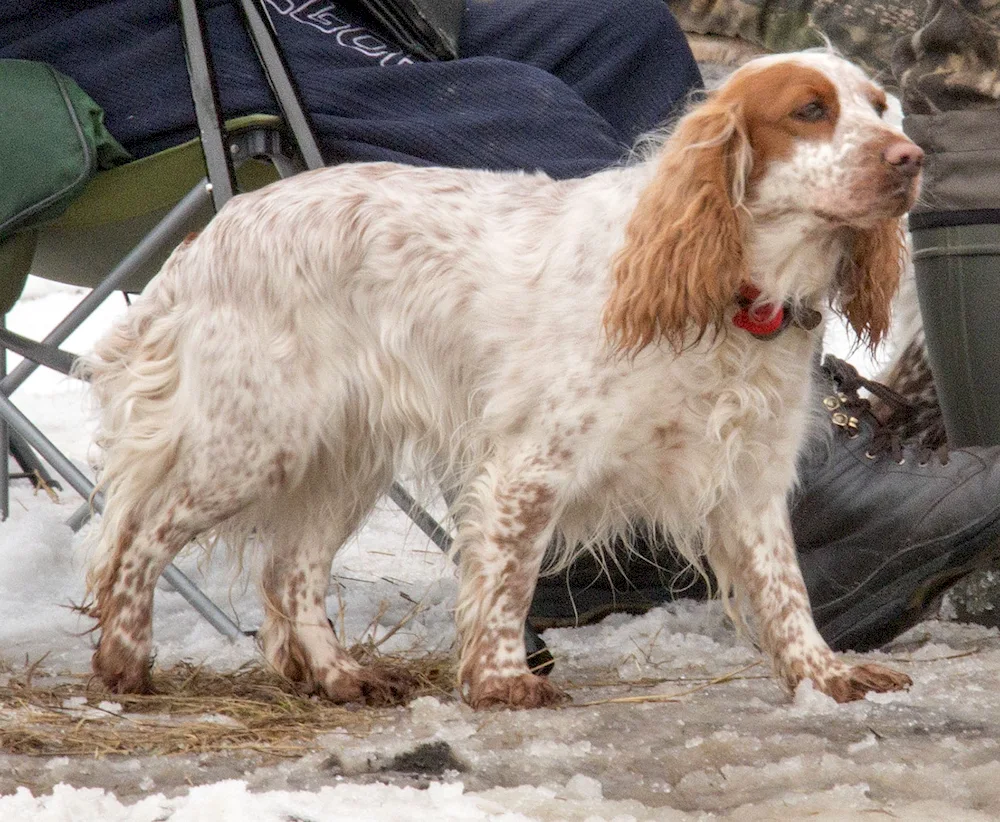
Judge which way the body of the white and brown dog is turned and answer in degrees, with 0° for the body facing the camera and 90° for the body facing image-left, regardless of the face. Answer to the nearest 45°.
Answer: approximately 270°

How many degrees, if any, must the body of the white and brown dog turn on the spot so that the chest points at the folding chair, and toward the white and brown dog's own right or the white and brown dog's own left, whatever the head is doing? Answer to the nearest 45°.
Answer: approximately 135° to the white and brown dog's own left
